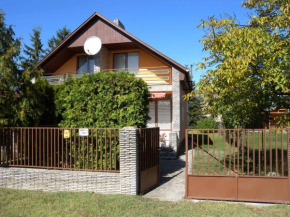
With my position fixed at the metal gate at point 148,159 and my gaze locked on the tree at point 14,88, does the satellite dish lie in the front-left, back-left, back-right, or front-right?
front-right

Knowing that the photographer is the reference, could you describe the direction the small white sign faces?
facing the viewer

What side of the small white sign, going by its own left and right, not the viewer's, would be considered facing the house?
back

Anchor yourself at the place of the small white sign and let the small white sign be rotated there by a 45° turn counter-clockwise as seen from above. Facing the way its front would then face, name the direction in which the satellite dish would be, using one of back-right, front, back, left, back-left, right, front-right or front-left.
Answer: back-left

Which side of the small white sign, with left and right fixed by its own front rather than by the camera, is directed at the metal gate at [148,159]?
left
